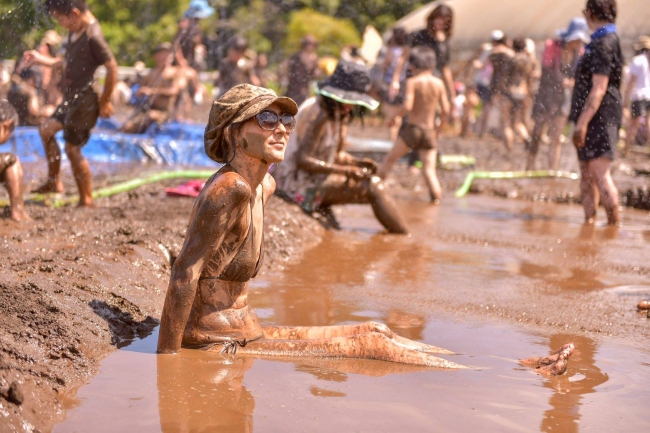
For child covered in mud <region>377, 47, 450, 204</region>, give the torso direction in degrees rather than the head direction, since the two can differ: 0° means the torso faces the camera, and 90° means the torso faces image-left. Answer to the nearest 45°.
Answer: approximately 180°

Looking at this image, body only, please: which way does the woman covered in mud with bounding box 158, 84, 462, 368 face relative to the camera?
to the viewer's right

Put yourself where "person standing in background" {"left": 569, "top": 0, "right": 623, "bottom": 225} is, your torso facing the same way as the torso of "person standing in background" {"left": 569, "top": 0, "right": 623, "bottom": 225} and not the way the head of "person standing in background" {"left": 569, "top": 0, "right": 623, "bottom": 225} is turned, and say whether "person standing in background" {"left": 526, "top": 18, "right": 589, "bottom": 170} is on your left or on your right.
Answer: on your right

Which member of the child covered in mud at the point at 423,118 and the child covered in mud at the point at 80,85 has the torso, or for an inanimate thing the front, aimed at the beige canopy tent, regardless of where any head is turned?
the child covered in mud at the point at 423,118

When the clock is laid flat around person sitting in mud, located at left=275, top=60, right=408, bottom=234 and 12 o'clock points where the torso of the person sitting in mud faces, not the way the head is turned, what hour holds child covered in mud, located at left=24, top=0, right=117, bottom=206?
The child covered in mud is roughly at 6 o'clock from the person sitting in mud.

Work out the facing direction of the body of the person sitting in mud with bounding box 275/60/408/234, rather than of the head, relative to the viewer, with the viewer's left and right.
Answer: facing to the right of the viewer

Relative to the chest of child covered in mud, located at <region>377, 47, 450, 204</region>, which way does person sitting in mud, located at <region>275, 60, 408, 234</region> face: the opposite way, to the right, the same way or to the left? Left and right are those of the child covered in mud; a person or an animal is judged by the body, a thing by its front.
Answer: to the right
